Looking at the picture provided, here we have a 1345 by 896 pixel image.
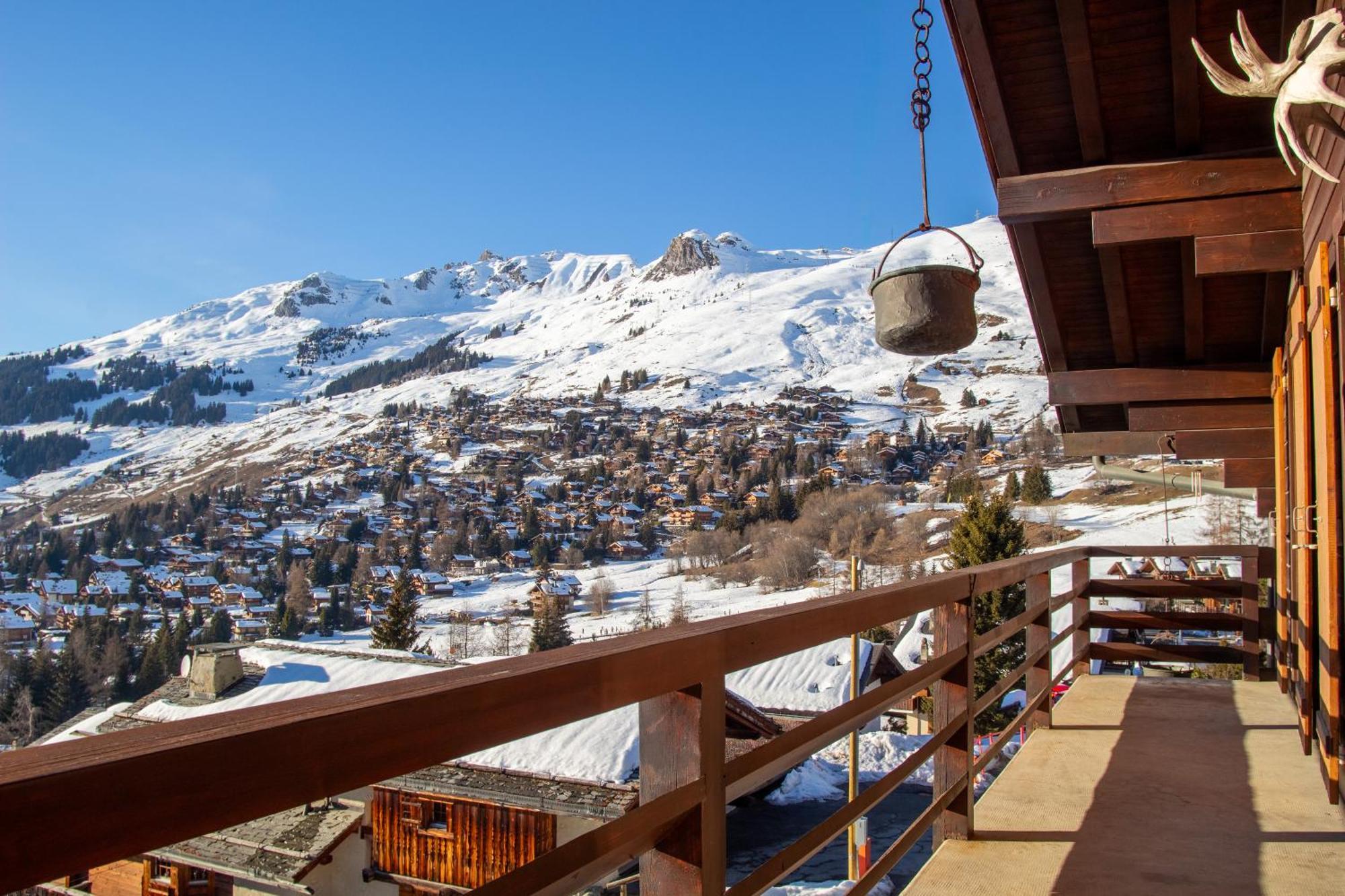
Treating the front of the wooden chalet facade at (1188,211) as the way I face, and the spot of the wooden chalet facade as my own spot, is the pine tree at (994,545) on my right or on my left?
on my right

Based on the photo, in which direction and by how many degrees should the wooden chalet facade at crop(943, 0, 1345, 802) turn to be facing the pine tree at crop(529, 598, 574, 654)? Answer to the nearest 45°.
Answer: approximately 45° to its right

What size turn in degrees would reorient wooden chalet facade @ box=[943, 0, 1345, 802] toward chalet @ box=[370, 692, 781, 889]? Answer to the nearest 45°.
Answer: approximately 45° to its right

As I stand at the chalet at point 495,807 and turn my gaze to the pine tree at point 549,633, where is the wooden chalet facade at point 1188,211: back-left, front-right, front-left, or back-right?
back-right

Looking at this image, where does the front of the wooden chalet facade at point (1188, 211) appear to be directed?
to the viewer's left
